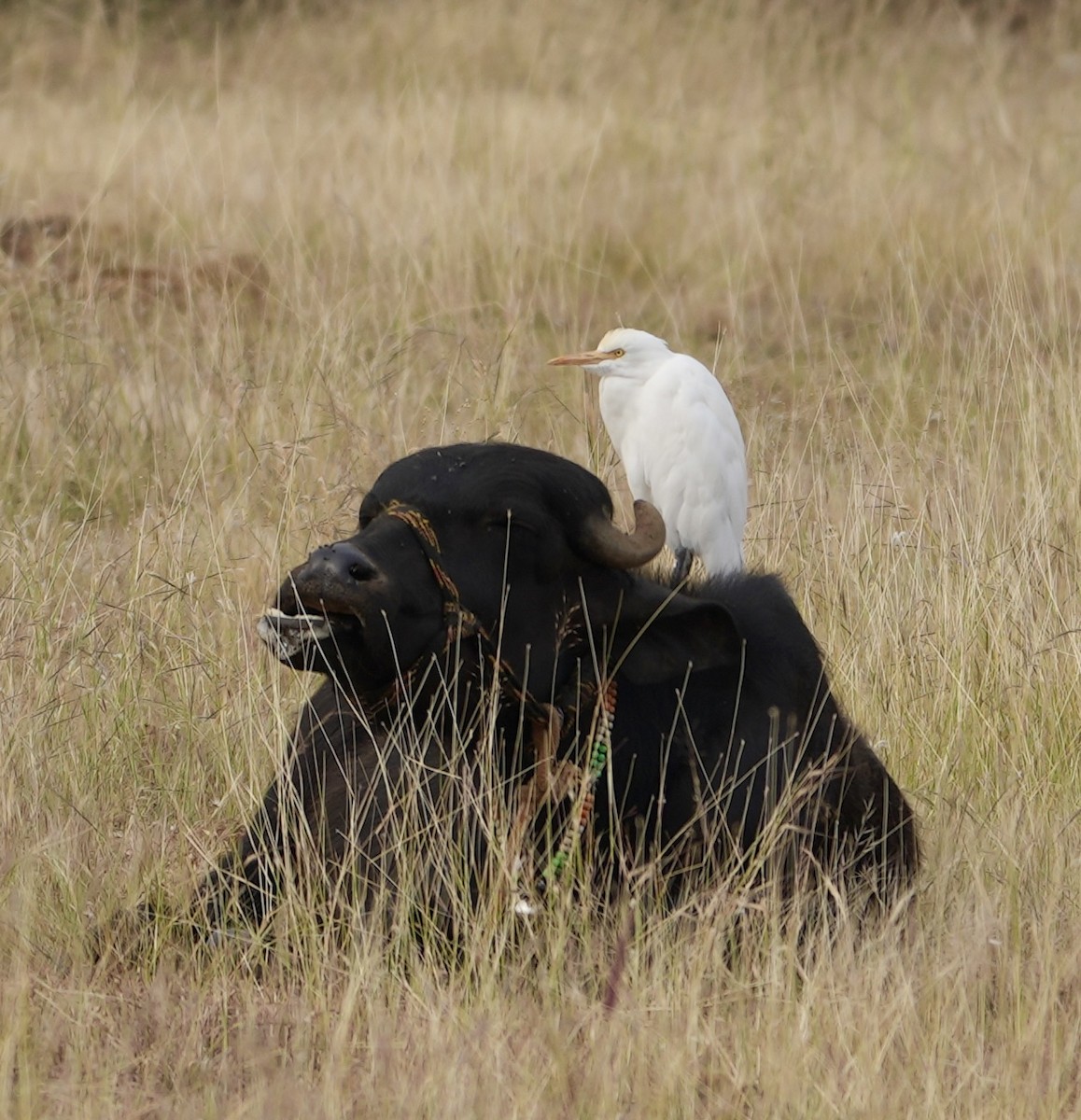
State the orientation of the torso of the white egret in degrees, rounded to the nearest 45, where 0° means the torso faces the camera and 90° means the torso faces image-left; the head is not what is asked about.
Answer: approximately 90°

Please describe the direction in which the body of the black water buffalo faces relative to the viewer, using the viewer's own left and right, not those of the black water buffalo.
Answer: facing the viewer and to the left of the viewer
